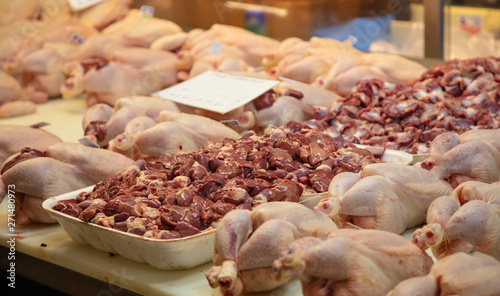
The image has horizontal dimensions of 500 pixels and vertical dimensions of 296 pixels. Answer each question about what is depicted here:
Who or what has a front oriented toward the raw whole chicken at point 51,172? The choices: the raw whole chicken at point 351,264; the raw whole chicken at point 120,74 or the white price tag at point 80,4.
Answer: the white price tag

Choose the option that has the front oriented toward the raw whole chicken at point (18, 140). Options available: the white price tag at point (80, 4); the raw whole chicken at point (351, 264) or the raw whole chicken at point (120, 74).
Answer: the white price tag

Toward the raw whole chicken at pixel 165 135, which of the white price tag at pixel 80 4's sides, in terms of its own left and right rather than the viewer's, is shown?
front

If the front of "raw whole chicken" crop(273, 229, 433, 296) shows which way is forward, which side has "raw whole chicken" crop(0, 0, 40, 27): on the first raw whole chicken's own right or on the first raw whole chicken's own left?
on the first raw whole chicken's own left

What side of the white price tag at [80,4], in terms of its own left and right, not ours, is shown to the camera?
front

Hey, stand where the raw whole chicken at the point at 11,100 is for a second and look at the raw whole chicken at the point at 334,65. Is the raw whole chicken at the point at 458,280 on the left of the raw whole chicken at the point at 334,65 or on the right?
right

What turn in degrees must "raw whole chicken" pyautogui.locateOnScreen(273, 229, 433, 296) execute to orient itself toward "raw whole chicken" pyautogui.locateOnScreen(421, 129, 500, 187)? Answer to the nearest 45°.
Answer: approximately 45° to its left

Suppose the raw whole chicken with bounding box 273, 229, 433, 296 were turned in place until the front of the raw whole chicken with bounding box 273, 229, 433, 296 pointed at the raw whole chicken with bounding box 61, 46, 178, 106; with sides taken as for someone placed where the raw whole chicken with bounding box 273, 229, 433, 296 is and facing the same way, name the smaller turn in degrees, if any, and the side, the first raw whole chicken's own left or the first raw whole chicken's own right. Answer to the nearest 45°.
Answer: approximately 135° to the first raw whole chicken's own left

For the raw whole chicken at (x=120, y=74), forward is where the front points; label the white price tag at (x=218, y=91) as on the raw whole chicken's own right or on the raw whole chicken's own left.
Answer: on the raw whole chicken's own right

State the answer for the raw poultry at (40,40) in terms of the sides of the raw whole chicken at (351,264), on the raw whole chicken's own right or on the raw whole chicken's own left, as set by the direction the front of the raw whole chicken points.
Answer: on the raw whole chicken's own left

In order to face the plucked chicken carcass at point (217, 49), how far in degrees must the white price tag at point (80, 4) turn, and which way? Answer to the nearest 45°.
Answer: approximately 45° to its left

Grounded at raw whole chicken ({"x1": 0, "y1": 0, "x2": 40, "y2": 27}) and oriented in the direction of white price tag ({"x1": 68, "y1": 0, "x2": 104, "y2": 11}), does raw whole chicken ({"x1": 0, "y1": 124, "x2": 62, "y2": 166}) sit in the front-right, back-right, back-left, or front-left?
front-right
